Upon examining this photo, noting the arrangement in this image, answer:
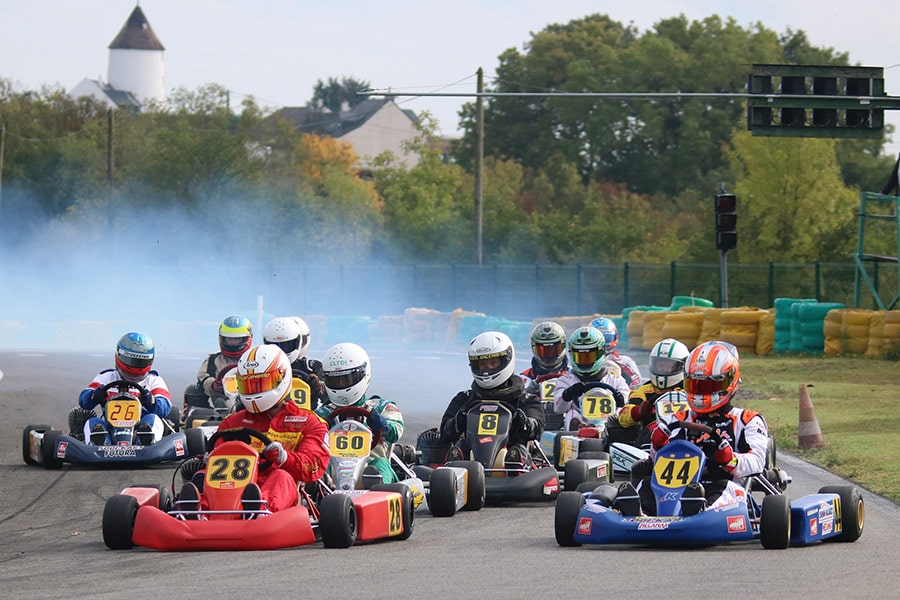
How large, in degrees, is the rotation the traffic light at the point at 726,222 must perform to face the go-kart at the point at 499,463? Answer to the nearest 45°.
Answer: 0° — it already faces it

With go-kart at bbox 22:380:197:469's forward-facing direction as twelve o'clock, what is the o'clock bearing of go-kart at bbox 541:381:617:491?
go-kart at bbox 541:381:617:491 is roughly at 10 o'clock from go-kart at bbox 22:380:197:469.

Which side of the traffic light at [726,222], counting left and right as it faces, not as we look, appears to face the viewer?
front

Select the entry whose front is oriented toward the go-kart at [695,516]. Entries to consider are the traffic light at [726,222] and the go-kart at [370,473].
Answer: the traffic light

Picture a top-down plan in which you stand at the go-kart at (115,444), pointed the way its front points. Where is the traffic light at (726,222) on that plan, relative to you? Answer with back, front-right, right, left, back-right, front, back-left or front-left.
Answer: back-left

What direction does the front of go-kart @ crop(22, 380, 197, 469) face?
toward the camera

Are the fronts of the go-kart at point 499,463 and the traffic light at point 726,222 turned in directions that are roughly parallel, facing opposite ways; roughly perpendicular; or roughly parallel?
roughly parallel

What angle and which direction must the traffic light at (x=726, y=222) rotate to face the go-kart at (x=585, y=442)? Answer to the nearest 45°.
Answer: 0° — it already faces it

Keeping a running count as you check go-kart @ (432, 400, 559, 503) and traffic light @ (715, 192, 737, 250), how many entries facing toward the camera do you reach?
2

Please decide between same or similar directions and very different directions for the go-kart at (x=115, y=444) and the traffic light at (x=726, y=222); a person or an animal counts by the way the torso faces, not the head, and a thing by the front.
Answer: same or similar directions

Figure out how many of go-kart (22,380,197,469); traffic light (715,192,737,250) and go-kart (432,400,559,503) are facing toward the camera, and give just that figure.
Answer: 3

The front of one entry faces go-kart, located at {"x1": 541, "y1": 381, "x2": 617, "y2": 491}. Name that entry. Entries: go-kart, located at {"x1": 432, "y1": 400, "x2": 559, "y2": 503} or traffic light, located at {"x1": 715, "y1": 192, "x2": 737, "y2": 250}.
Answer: the traffic light

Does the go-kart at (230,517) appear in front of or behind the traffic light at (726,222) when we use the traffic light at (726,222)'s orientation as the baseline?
in front

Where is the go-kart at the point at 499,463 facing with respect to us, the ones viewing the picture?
facing the viewer

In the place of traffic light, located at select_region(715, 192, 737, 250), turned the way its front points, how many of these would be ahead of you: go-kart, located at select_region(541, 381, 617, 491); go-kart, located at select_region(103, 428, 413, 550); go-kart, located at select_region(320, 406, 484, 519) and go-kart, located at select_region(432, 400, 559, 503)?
4

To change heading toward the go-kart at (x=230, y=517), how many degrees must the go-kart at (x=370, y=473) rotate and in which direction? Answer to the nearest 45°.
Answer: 0° — it already faces it

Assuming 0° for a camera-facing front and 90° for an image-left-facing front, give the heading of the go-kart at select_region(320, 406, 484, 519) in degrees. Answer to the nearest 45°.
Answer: approximately 45°

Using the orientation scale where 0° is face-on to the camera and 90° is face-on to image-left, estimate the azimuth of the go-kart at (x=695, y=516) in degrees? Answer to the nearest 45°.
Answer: approximately 45°
